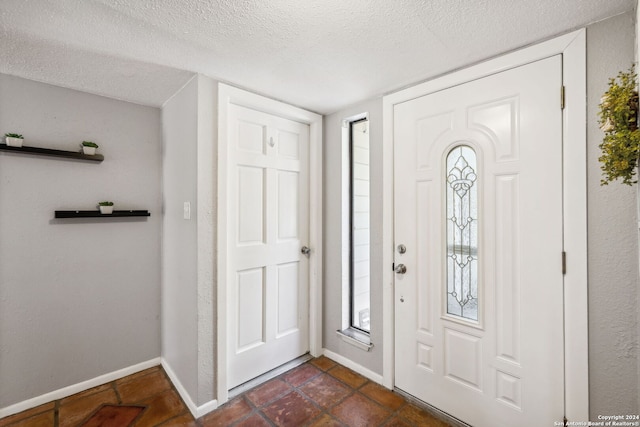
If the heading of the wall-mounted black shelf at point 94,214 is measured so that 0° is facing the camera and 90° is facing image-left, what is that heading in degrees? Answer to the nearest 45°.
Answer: approximately 0°

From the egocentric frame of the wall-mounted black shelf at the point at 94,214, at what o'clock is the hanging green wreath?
The hanging green wreath is roughly at 11 o'clock from the wall-mounted black shelf.

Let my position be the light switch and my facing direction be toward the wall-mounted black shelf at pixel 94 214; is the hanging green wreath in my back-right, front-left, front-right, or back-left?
back-left

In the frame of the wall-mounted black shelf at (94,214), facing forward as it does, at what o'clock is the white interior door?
The white interior door is roughly at 10 o'clock from the wall-mounted black shelf.

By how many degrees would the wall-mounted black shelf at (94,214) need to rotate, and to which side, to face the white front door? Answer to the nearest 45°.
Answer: approximately 45° to its left

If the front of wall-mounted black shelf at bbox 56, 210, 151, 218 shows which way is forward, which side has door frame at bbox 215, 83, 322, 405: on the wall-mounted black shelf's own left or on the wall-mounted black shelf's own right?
on the wall-mounted black shelf's own left

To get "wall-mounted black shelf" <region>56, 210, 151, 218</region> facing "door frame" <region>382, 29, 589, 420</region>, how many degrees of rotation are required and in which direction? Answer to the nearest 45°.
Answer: approximately 45° to its left
